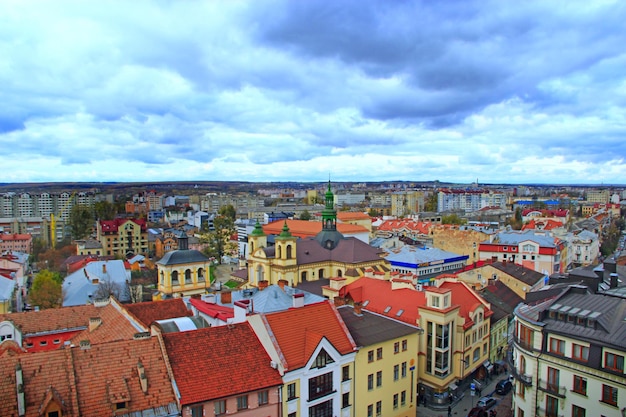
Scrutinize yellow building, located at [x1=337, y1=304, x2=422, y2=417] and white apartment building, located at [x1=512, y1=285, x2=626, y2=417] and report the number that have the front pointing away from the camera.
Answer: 0

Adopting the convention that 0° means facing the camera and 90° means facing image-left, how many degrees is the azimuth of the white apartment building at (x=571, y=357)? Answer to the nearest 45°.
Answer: approximately 45°

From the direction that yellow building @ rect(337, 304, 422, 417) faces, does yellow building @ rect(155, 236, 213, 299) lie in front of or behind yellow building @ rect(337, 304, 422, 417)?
behind

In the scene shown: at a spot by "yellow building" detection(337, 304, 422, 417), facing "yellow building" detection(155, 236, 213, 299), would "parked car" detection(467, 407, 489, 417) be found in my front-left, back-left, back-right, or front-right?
back-right

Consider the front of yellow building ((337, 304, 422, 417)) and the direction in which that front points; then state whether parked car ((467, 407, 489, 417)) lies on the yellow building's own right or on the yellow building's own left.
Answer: on the yellow building's own left

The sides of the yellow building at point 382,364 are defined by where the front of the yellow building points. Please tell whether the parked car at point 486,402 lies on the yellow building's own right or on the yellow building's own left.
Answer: on the yellow building's own left

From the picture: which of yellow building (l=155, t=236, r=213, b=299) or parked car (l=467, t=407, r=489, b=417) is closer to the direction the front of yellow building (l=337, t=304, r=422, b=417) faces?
the parked car

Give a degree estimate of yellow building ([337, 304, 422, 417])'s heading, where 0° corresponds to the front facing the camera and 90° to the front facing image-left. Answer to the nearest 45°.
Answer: approximately 315°

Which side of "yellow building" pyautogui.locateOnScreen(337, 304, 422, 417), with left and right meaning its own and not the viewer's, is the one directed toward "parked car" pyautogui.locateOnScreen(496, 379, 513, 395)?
left
